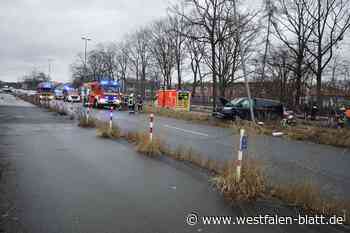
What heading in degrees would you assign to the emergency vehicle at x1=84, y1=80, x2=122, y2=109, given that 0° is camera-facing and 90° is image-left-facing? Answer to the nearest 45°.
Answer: approximately 315°

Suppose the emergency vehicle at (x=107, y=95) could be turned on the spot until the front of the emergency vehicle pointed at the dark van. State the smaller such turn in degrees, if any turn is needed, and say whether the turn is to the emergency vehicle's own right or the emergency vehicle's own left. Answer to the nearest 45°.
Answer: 0° — it already faces it
